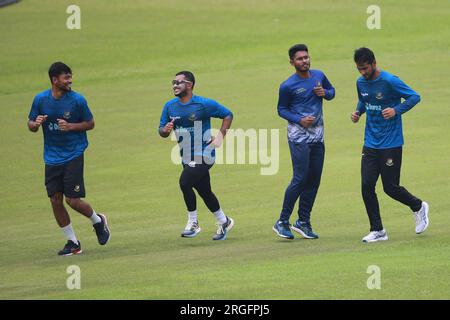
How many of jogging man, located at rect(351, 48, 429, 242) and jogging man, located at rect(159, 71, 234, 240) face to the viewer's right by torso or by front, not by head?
0

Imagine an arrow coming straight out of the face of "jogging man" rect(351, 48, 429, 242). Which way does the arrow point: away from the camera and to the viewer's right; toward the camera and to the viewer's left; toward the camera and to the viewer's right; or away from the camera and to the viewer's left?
toward the camera and to the viewer's left

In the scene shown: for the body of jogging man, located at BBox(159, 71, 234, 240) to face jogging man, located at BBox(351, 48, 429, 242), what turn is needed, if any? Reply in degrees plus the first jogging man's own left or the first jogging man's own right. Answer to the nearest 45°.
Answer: approximately 135° to the first jogging man's own left

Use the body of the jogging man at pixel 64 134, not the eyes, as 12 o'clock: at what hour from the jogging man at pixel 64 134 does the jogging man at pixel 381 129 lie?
the jogging man at pixel 381 129 is roughly at 8 o'clock from the jogging man at pixel 64 134.

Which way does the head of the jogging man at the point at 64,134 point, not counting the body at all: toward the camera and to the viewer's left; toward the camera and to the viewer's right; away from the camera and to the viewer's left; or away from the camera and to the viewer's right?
toward the camera and to the viewer's right

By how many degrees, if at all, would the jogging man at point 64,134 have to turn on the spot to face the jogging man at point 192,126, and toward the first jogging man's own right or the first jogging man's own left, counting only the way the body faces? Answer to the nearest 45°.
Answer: approximately 135° to the first jogging man's own left

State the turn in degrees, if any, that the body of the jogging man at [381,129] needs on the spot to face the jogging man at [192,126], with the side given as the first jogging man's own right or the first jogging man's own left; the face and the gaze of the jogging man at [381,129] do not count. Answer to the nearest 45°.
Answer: approximately 45° to the first jogging man's own right

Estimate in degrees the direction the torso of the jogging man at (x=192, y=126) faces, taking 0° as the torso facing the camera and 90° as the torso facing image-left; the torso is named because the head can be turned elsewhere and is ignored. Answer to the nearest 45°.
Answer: approximately 45°

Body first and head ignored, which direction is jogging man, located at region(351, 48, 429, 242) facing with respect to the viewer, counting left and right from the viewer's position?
facing the viewer and to the left of the viewer

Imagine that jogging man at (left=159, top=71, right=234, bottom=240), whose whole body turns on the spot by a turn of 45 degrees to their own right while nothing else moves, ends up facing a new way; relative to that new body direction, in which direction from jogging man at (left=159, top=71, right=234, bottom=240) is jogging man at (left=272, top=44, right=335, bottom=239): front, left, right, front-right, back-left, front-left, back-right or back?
back

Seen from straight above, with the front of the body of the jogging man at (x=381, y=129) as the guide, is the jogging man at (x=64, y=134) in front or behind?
in front

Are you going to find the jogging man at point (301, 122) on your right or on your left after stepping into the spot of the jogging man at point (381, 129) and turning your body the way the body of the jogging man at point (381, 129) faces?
on your right
